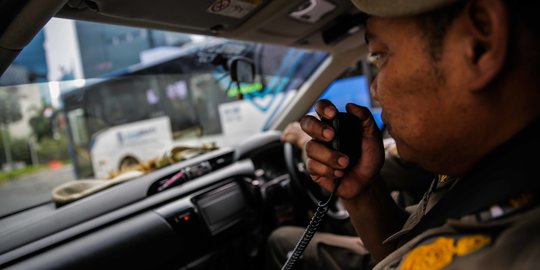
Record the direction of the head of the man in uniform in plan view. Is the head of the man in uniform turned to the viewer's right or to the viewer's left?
to the viewer's left

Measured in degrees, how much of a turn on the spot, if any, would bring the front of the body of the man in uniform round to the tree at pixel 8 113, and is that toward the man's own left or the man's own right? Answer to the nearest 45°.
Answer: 0° — they already face it

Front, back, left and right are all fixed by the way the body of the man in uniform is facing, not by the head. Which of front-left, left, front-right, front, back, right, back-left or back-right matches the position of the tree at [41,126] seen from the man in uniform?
front

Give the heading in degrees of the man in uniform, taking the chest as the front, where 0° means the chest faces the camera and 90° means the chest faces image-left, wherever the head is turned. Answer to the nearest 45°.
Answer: approximately 135°
